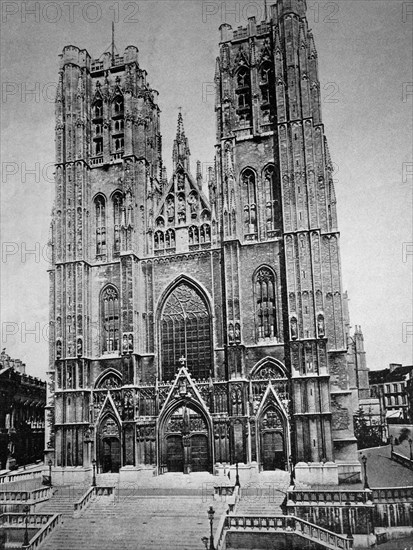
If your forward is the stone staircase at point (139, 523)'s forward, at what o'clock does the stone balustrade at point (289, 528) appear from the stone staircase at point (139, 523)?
The stone balustrade is roughly at 10 o'clock from the stone staircase.

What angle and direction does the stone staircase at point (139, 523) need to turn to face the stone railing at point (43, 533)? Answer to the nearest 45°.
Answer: approximately 90° to its right

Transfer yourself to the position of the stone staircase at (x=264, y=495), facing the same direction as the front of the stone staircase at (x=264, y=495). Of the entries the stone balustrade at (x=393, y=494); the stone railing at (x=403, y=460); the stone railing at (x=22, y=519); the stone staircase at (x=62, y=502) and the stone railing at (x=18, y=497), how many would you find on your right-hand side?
3

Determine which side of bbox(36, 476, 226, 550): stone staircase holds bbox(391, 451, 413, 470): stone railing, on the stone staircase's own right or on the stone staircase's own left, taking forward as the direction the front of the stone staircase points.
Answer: on the stone staircase's own left

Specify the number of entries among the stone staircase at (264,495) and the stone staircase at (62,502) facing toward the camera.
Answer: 2

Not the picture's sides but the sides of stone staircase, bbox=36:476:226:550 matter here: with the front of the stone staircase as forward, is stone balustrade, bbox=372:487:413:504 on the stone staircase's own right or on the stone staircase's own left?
on the stone staircase's own left

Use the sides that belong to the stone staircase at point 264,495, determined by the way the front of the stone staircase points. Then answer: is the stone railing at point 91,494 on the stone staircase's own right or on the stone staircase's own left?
on the stone staircase's own right

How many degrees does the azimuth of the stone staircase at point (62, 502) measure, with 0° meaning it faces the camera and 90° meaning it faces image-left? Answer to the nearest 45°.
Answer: approximately 0°

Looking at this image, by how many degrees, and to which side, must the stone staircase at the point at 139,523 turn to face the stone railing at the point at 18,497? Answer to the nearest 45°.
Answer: approximately 135° to its right
